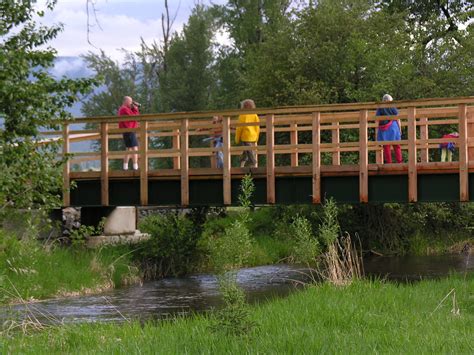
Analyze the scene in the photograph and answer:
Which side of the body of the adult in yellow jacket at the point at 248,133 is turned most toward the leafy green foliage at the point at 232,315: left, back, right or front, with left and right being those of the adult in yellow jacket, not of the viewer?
back

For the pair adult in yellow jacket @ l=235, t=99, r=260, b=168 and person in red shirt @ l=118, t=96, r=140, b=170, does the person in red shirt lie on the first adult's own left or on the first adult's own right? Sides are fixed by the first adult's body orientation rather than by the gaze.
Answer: on the first adult's own left

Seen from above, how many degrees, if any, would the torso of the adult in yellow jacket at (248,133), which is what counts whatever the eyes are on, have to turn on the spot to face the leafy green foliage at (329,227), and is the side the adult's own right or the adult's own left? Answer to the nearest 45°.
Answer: approximately 180°

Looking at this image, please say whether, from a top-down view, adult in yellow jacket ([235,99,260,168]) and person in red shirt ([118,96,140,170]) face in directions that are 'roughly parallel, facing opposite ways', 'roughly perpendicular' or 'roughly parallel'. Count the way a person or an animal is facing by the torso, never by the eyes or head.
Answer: roughly perpendicular

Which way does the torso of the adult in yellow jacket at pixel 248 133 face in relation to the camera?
away from the camera
